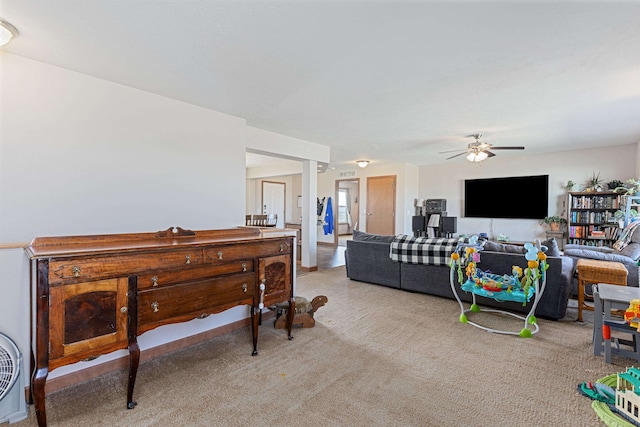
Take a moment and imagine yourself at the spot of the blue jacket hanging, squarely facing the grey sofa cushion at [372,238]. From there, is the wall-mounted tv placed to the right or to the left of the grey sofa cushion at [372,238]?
left

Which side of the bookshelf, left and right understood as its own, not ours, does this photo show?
front

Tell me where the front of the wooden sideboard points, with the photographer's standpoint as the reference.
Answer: facing the viewer and to the right of the viewer

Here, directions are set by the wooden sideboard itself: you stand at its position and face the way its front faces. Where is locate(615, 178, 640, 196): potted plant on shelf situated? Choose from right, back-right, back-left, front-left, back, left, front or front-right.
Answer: front-left

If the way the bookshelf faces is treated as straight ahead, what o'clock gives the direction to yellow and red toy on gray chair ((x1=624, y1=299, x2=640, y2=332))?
The yellow and red toy on gray chair is roughly at 12 o'clock from the bookshelf.

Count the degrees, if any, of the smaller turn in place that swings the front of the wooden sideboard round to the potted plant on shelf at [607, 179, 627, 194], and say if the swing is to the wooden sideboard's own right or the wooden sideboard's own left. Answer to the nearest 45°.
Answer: approximately 45° to the wooden sideboard's own left

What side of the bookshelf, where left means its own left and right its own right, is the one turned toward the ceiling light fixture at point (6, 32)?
front

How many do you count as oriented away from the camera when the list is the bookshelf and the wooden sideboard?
0

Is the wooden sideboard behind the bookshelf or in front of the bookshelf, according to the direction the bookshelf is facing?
in front

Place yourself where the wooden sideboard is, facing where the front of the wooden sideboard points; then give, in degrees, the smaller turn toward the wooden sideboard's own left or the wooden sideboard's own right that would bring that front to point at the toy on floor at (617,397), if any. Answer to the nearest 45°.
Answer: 0° — it already faces it

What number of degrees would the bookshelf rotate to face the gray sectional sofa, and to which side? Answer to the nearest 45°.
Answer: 0° — it already faces it

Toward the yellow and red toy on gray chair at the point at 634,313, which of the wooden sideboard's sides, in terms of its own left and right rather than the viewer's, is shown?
front
